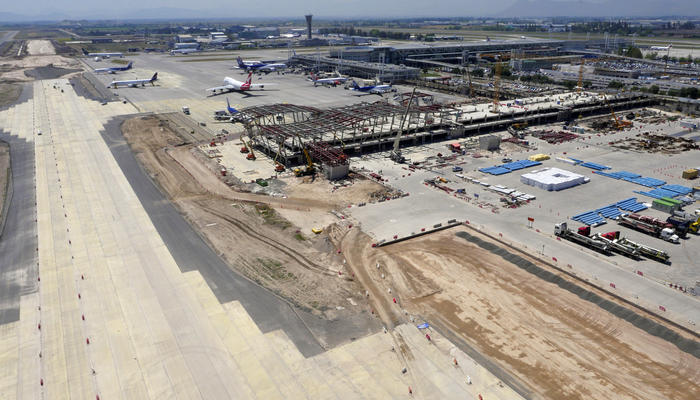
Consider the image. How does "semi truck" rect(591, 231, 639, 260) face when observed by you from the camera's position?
facing away from the viewer and to the left of the viewer

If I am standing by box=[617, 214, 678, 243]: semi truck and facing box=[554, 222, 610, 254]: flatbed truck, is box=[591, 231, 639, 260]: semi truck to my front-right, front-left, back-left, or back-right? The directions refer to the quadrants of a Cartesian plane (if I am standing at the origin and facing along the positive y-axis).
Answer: front-left

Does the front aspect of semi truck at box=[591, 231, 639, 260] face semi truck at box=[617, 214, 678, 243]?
no

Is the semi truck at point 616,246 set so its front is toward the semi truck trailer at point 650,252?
no

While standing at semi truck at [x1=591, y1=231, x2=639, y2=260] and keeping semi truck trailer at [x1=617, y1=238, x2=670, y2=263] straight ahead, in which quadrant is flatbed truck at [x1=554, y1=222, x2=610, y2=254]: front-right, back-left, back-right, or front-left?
back-left

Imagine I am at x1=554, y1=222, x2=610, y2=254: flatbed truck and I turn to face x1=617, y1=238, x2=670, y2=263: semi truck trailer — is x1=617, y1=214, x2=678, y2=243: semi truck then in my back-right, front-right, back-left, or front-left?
front-left

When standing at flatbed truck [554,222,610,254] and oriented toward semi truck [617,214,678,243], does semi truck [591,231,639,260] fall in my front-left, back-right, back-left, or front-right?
front-right

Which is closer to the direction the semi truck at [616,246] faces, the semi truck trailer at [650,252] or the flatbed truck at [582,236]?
the flatbed truck
